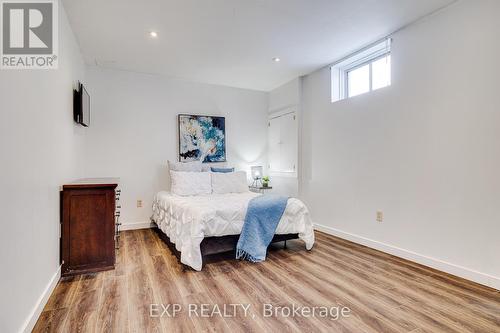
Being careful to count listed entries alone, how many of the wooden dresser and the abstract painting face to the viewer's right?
1

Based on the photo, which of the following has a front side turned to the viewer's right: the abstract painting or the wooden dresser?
the wooden dresser

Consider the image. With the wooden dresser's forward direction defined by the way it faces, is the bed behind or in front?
in front

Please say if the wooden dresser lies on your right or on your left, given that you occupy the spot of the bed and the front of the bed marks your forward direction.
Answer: on your right

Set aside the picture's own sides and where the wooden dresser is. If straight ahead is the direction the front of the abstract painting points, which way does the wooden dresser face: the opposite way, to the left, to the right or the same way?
to the left

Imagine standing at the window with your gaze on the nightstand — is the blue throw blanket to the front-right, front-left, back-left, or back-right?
front-left

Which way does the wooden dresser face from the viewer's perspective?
to the viewer's right

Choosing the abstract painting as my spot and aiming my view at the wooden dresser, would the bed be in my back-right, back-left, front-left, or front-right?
front-left

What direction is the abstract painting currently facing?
toward the camera

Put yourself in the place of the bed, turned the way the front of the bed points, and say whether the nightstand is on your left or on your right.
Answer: on your left

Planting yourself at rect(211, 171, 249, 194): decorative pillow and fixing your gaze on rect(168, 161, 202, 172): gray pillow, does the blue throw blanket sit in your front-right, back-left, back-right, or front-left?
back-left

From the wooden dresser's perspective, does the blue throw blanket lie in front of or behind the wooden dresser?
in front
